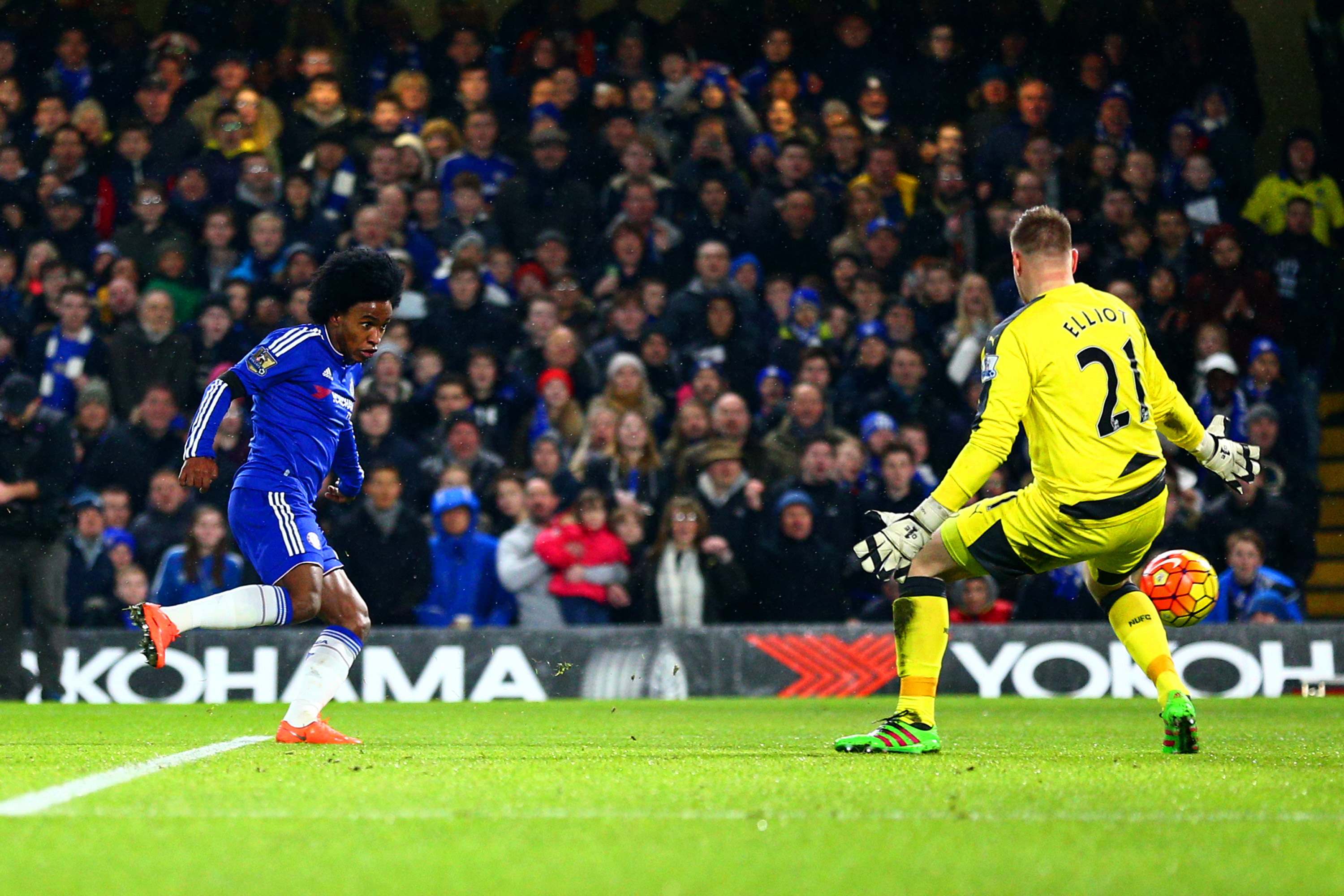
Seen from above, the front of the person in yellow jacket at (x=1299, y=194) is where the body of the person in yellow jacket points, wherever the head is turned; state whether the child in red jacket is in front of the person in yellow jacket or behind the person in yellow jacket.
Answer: in front

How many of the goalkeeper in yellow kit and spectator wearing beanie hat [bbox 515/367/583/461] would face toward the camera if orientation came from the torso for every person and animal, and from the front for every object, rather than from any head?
1

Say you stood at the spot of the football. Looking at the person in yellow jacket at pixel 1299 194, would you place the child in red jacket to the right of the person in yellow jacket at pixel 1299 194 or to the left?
left

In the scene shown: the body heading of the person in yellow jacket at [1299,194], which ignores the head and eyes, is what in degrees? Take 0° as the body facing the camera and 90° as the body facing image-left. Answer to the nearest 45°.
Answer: approximately 0°

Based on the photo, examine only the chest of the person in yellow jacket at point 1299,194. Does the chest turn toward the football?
yes

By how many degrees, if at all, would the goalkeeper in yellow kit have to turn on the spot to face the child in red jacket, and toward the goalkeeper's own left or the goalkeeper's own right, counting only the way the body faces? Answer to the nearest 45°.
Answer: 0° — they already face them

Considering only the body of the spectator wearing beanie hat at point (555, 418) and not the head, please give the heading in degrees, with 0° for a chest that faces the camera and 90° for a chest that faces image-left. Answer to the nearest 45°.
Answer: approximately 0°

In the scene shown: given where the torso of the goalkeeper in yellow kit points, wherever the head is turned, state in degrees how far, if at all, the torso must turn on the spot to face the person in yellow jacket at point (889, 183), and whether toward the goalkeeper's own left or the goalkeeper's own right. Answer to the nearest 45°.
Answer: approximately 45° to the goalkeeper's own right

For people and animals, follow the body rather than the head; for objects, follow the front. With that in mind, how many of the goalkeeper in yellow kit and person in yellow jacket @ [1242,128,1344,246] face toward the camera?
1

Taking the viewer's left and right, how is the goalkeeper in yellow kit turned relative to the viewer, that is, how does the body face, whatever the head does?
facing away from the viewer and to the left of the viewer

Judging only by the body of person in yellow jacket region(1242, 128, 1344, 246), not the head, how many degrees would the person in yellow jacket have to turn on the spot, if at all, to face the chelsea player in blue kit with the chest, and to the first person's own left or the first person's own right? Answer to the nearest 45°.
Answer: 0° — they already face them
